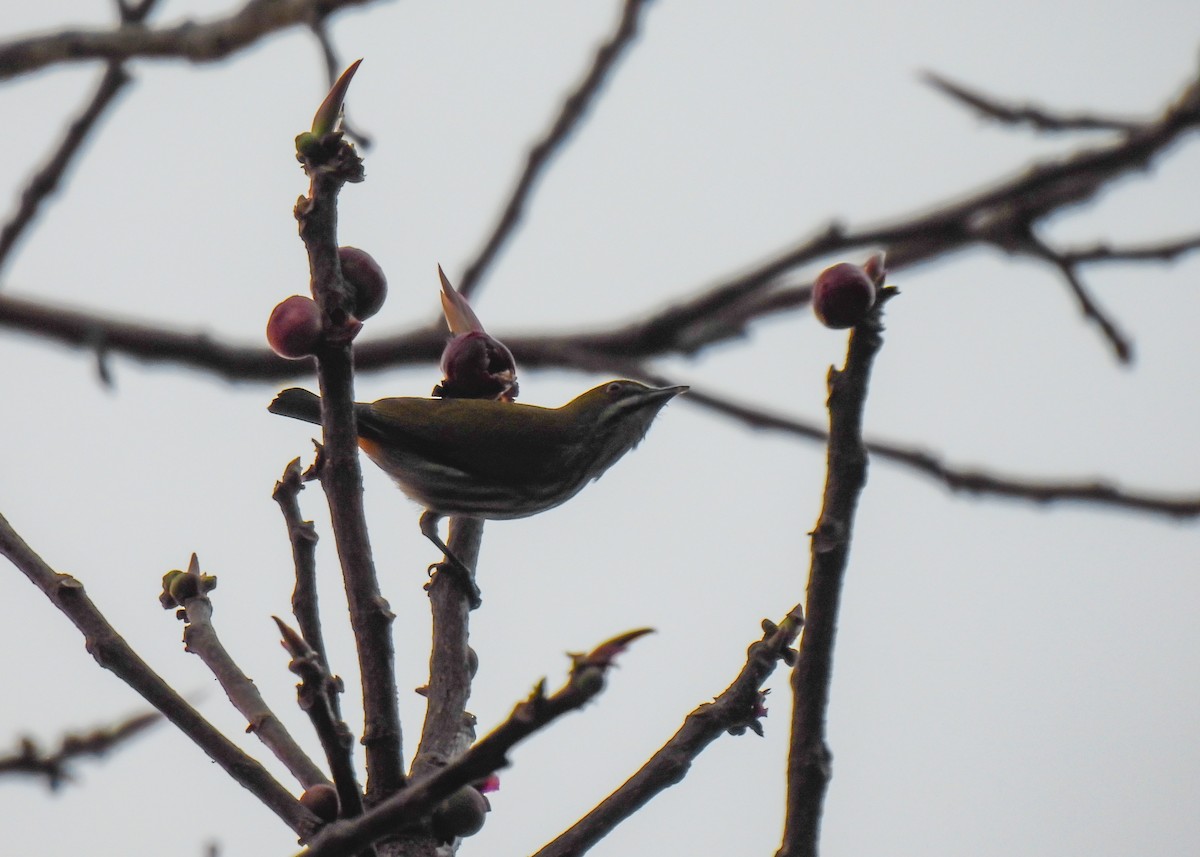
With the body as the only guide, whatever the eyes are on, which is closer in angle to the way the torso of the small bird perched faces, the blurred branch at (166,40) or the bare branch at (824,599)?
the bare branch

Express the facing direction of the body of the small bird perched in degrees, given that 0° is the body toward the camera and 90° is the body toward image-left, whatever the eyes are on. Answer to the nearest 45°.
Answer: approximately 270°
